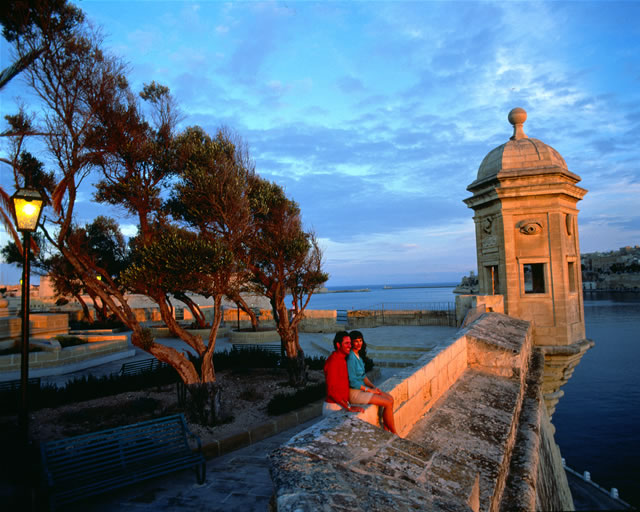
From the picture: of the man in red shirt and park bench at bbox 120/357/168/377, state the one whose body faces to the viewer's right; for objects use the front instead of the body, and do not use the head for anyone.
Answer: the man in red shirt

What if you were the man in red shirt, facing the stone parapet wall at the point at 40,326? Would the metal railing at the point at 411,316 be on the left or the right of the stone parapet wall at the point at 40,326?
right

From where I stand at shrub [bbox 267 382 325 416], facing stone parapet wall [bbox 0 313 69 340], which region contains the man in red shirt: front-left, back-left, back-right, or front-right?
back-left
